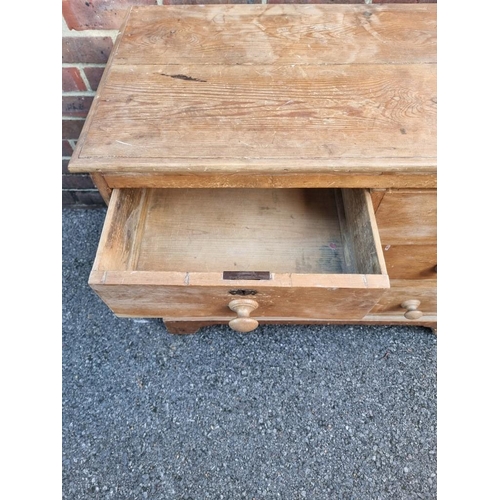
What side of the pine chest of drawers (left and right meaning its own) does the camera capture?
front
